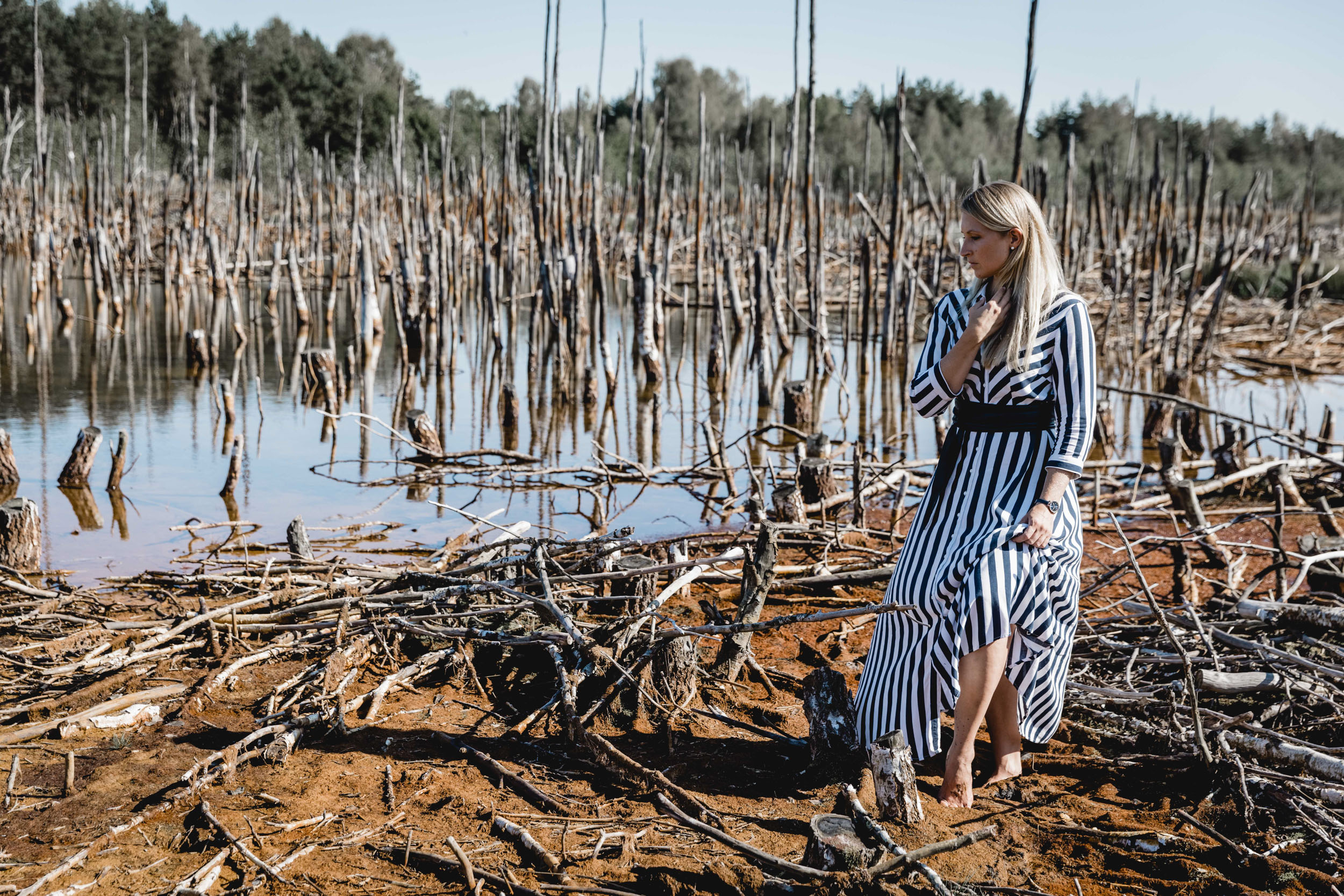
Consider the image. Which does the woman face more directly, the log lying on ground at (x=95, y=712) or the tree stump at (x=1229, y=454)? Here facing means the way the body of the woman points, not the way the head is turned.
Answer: the log lying on ground

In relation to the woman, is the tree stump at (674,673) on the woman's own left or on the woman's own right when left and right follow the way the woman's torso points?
on the woman's own right

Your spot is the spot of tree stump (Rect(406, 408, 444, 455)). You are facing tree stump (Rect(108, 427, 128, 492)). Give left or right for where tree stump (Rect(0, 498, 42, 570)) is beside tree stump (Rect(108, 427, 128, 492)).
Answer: left

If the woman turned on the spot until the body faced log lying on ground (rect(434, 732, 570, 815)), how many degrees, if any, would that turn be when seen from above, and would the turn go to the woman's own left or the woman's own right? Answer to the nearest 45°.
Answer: approximately 45° to the woman's own right

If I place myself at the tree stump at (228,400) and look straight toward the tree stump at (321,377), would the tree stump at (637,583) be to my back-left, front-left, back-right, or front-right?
back-right

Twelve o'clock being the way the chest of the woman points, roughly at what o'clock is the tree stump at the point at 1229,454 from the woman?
The tree stump is roughly at 5 o'clock from the woman.

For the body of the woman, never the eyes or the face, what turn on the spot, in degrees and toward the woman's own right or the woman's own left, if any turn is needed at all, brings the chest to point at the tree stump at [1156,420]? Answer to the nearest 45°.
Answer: approximately 135° to the woman's own right

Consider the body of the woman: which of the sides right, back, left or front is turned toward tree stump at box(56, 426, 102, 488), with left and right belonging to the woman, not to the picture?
right

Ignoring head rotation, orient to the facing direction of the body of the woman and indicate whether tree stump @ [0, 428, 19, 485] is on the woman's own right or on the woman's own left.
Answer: on the woman's own right

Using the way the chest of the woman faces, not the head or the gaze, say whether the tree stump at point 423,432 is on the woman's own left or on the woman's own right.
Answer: on the woman's own right

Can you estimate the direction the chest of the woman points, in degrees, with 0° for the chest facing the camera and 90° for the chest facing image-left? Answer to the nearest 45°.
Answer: approximately 45°

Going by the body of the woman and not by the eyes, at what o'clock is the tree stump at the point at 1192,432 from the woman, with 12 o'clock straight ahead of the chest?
The tree stump is roughly at 5 o'clock from the woman.
